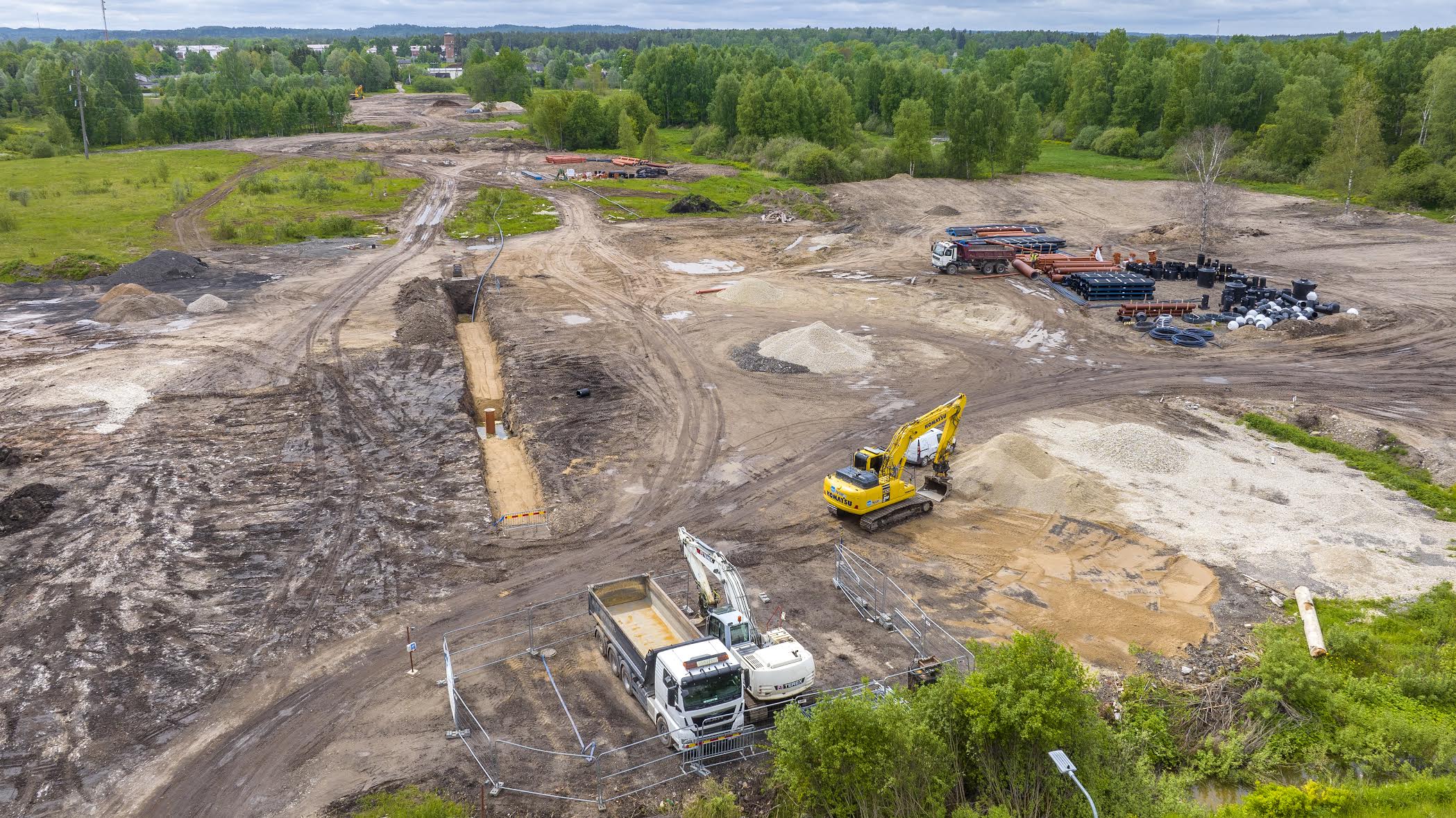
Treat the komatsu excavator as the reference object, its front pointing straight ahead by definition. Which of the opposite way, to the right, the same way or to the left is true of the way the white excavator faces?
to the left

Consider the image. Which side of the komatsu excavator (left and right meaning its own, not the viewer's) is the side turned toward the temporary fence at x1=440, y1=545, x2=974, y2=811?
back

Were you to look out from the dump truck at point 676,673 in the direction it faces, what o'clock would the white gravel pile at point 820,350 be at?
The white gravel pile is roughly at 8 o'clock from the dump truck.

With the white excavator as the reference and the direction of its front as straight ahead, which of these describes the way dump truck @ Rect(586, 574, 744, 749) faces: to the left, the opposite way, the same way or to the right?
the opposite way

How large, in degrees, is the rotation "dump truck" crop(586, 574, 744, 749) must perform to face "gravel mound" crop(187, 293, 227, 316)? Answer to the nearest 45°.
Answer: approximately 180°

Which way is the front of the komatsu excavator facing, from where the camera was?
facing away from the viewer and to the right of the viewer

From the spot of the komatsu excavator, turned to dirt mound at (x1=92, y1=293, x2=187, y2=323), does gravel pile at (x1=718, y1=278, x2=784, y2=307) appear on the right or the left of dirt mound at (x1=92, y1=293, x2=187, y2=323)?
right

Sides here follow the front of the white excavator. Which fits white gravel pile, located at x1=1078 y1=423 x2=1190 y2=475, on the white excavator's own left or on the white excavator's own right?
on the white excavator's own right

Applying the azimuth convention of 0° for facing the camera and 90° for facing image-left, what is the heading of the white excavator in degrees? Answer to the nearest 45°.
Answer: approximately 135°
